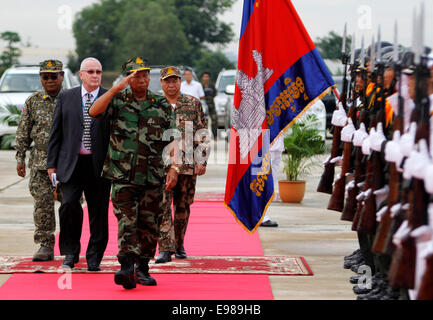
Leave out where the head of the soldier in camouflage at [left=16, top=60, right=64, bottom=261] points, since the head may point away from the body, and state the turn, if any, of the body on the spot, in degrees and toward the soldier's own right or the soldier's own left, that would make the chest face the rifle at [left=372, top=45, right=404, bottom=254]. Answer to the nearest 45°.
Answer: approximately 45° to the soldier's own left

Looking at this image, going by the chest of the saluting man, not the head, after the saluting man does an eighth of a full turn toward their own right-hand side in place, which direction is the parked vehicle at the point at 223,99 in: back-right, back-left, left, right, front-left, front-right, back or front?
back-right

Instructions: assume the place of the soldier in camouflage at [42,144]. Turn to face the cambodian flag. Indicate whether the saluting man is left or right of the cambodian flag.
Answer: right

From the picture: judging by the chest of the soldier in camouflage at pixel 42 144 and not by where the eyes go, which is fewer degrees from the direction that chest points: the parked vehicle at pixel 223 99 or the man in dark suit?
the man in dark suit

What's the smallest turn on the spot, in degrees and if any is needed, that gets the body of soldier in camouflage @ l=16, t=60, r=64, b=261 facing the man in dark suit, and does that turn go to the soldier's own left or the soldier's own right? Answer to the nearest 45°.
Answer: approximately 45° to the soldier's own left

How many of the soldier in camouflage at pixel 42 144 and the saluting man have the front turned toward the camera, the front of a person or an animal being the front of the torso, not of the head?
2

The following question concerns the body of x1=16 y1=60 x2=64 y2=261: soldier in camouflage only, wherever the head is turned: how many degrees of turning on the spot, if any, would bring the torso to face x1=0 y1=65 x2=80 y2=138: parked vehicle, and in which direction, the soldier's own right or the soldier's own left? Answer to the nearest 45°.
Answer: approximately 180°

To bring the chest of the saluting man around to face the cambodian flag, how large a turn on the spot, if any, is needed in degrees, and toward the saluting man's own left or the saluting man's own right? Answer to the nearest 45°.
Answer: approximately 135° to the saluting man's own left

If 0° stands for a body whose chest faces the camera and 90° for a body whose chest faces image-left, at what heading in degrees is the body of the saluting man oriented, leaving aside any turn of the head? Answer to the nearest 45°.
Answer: approximately 0°

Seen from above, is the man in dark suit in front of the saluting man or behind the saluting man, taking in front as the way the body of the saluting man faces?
behind

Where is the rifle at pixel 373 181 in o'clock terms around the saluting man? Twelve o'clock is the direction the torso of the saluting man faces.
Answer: The rifle is roughly at 10 o'clock from the saluting man.

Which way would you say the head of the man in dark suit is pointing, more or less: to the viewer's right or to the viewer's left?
to the viewer's right
